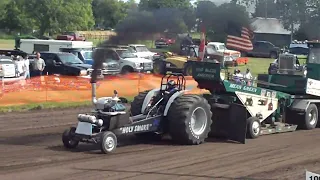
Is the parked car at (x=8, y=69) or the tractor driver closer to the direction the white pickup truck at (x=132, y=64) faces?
the tractor driver

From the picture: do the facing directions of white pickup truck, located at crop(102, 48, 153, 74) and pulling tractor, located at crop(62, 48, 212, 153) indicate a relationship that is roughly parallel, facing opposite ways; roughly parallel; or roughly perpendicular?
roughly perpendicular

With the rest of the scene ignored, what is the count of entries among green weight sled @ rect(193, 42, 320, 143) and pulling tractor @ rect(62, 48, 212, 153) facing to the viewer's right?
0

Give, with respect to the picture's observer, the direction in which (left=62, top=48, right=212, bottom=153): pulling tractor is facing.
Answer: facing the viewer and to the left of the viewer

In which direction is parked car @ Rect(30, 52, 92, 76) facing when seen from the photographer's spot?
facing the viewer and to the right of the viewer

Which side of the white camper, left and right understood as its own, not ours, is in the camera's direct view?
right

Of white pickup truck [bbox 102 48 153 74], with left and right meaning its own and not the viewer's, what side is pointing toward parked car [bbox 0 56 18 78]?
right
